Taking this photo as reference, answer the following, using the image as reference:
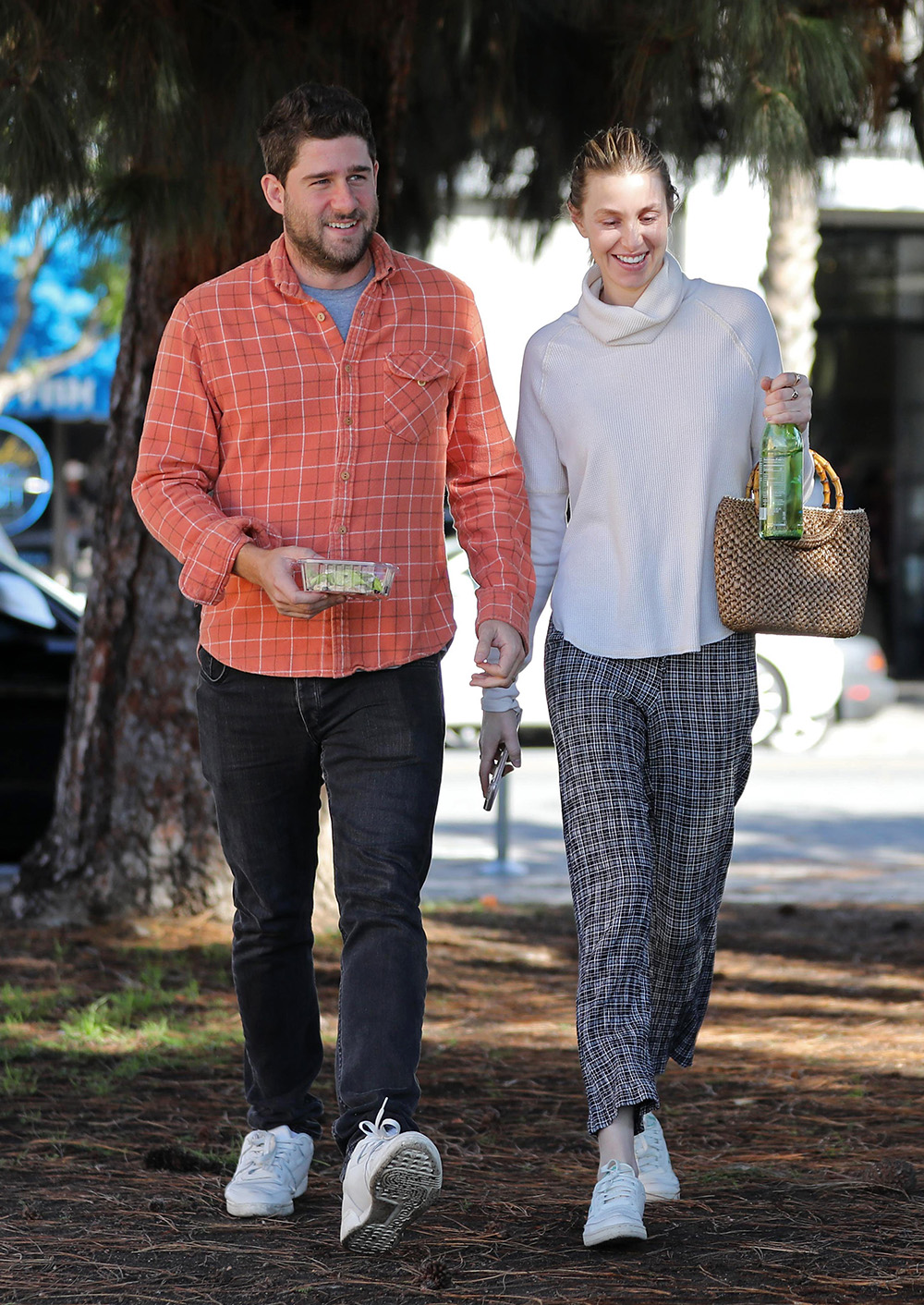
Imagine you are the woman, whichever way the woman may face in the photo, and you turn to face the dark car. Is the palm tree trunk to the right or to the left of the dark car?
right

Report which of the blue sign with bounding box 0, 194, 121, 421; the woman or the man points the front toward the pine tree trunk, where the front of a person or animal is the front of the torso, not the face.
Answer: the blue sign

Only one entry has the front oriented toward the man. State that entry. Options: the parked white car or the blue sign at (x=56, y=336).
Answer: the blue sign

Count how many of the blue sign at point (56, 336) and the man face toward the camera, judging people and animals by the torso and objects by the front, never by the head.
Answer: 2

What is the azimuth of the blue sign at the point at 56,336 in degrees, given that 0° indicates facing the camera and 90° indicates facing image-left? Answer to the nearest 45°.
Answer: approximately 0°

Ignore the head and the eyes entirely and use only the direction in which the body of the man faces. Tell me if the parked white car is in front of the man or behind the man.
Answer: behind

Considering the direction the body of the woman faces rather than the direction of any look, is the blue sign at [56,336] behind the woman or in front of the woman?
behind

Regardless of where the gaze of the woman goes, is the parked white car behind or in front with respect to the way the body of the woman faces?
behind

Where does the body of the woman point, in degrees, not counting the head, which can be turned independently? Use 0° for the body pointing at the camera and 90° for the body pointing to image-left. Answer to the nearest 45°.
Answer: approximately 0°
